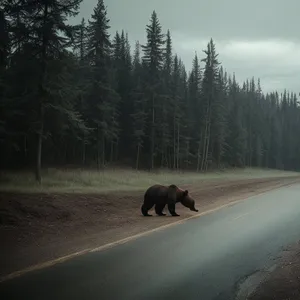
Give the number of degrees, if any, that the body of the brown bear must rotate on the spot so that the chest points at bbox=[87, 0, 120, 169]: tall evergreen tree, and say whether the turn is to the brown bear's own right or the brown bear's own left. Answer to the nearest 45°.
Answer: approximately 90° to the brown bear's own left

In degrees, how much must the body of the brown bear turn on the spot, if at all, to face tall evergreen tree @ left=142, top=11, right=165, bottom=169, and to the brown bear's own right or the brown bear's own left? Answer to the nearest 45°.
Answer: approximately 90° to the brown bear's own left

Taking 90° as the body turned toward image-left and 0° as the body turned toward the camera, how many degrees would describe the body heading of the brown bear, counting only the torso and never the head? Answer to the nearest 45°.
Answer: approximately 270°

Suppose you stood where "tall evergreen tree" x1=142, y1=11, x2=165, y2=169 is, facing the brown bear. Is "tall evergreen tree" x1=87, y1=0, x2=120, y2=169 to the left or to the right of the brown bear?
right
